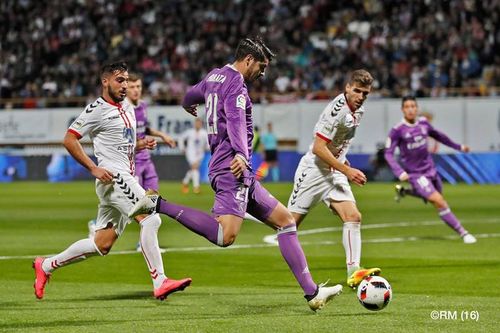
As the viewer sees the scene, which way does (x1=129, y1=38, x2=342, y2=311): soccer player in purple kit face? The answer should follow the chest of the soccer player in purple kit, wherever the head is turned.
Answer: to the viewer's right

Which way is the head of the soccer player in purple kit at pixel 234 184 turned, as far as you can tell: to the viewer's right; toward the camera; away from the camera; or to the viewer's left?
to the viewer's right

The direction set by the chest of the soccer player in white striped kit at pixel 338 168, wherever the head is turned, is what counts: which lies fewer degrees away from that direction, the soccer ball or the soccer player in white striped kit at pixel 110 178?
the soccer ball

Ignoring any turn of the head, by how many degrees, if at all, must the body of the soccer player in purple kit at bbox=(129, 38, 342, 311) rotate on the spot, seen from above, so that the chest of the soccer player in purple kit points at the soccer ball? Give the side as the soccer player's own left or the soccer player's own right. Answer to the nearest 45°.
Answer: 0° — they already face it

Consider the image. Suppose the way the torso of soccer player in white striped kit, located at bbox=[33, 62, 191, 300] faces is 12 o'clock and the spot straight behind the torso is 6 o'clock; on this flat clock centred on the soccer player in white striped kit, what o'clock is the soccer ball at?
The soccer ball is roughly at 12 o'clock from the soccer player in white striped kit.
